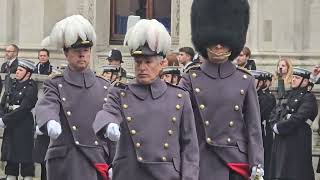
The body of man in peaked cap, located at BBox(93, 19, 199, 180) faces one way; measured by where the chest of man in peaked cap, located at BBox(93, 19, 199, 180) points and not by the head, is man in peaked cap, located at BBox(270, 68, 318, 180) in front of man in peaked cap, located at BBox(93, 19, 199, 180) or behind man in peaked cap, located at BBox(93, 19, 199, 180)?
behind

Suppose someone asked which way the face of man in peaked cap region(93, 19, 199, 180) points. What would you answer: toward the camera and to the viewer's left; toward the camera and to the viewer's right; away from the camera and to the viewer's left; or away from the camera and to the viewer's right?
toward the camera and to the viewer's left

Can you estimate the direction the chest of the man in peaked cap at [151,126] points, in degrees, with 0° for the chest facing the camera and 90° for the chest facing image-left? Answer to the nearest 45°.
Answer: approximately 0°

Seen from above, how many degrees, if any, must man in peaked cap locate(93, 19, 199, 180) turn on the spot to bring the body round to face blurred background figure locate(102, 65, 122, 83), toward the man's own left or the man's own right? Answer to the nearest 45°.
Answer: approximately 180°

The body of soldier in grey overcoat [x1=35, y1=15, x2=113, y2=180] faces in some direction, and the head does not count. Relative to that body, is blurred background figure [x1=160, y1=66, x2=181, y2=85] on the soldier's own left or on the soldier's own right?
on the soldier's own left

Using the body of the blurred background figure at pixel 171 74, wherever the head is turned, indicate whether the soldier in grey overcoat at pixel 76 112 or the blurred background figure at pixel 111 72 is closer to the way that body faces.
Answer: the soldier in grey overcoat

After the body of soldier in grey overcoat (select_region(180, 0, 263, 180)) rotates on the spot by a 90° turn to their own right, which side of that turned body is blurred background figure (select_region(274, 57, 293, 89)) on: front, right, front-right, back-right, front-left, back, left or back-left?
right

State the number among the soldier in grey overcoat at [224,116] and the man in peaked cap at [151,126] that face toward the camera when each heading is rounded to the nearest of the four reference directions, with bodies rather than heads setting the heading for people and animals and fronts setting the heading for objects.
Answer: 2

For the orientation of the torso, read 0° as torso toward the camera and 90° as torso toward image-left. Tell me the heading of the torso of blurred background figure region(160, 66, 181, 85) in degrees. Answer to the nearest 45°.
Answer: approximately 45°

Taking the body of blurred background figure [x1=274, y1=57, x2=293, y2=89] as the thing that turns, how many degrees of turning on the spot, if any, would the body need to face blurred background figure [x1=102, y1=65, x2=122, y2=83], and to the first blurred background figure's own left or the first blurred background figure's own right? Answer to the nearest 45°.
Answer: approximately 45° to the first blurred background figure's own right
